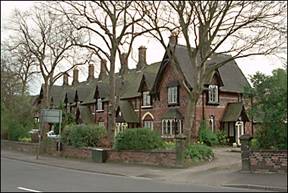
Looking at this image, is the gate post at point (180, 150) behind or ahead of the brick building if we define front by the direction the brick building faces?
ahead

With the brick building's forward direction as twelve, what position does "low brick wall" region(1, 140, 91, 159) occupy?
The low brick wall is roughly at 12 o'clock from the brick building.

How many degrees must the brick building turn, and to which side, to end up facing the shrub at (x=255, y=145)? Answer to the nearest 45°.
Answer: approximately 45° to its left

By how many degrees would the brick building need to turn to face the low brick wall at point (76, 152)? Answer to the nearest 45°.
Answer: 0° — it already faces it

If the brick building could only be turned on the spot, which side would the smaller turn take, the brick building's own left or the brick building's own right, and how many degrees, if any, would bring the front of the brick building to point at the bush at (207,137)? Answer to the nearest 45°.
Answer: approximately 90° to the brick building's own left

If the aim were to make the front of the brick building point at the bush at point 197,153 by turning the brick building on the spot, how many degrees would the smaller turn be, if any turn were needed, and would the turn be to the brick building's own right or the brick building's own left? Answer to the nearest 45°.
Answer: approximately 45° to the brick building's own left

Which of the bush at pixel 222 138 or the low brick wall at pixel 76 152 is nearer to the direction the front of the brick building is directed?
the low brick wall

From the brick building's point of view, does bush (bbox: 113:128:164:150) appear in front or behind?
in front

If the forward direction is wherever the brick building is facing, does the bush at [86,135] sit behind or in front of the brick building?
in front

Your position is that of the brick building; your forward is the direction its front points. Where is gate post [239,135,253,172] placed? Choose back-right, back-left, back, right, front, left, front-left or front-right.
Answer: front-left

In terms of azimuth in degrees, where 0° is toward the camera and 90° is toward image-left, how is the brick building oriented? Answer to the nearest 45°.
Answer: approximately 45°
